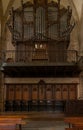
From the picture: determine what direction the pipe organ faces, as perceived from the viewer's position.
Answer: facing the viewer
